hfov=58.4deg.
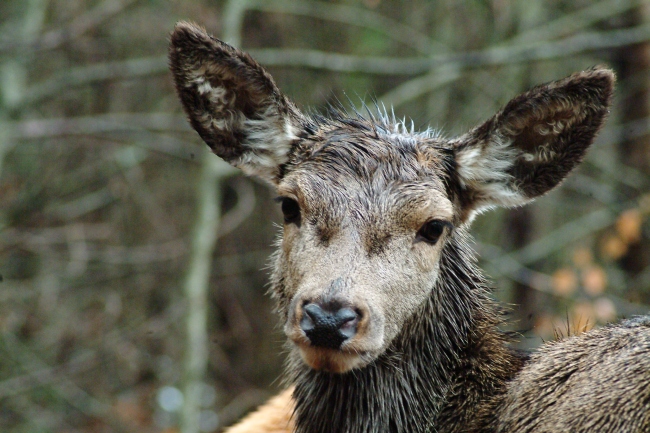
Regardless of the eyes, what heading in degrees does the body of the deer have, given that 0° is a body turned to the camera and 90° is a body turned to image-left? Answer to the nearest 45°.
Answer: approximately 45°
